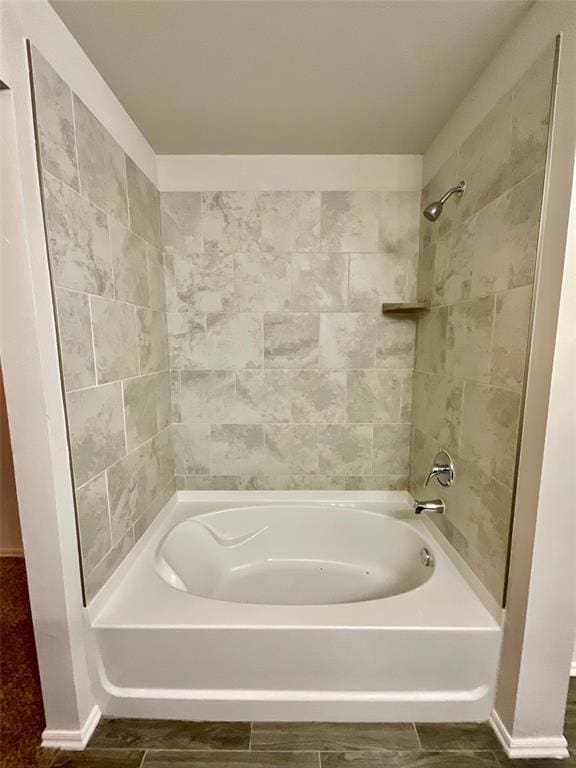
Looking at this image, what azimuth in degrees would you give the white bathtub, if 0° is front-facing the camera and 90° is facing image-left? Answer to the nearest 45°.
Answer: approximately 0°

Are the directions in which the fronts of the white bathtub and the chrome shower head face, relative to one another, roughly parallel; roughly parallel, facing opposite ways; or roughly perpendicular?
roughly perpendicular

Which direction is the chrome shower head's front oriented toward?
to the viewer's left

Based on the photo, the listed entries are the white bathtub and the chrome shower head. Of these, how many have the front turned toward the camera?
1
